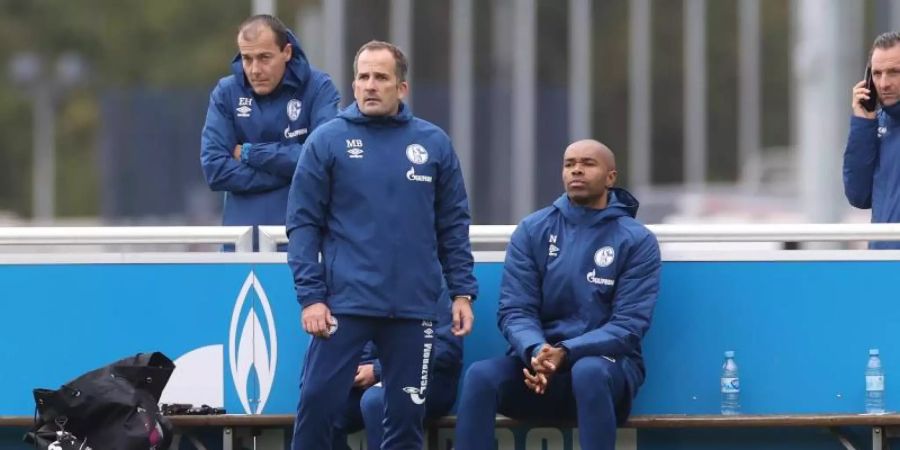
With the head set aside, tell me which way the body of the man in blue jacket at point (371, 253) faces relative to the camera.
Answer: toward the camera

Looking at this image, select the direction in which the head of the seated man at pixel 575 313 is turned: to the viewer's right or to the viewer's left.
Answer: to the viewer's left

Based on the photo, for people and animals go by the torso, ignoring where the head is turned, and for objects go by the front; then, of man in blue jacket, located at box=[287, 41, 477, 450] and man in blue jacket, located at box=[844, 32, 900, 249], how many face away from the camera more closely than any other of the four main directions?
0

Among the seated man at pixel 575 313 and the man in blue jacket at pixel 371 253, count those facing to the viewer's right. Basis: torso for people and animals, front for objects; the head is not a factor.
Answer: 0

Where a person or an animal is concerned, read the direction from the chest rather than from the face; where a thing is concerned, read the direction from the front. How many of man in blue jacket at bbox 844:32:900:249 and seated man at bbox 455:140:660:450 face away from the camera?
0

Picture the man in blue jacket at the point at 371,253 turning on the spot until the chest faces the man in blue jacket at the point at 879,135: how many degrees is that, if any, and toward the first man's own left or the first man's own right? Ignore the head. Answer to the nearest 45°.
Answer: approximately 90° to the first man's own left
